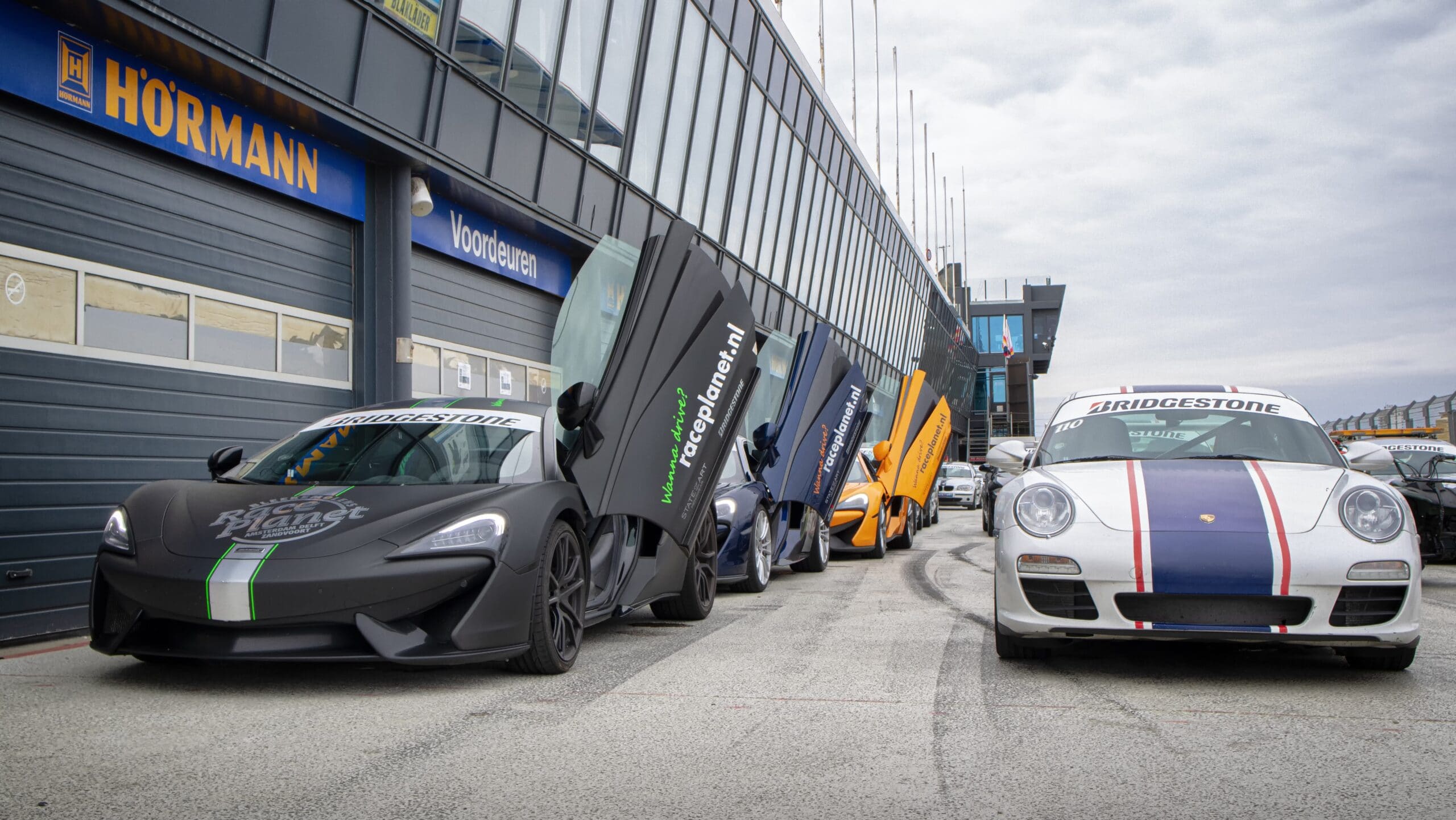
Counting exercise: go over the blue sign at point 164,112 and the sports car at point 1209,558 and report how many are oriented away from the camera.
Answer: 0

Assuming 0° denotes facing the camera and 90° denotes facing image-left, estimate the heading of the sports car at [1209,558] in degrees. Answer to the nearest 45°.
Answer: approximately 0°

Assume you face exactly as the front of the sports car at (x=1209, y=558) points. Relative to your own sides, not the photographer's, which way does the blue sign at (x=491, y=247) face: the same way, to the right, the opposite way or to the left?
to the left

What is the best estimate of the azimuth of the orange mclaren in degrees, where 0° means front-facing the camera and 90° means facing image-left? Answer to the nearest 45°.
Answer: approximately 45°

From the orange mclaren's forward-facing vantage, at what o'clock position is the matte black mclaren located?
The matte black mclaren is roughly at 11 o'clock from the orange mclaren.

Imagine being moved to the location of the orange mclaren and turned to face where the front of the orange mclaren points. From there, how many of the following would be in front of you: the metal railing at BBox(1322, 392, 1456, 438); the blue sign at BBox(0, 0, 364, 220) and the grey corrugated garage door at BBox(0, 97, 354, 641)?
2

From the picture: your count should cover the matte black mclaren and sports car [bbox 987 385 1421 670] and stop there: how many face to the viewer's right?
0

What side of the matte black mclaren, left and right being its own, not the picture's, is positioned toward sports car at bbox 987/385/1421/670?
left

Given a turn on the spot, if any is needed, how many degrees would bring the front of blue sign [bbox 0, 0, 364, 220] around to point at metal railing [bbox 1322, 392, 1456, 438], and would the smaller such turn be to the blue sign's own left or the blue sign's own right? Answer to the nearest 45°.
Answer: approximately 45° to the blue sign's own left

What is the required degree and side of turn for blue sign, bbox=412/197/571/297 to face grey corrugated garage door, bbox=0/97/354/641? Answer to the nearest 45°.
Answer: approximately 90° to its right

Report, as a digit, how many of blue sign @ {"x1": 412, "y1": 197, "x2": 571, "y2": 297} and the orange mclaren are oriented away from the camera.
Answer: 0

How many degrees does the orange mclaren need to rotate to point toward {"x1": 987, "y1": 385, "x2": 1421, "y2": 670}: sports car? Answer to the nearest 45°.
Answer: approximately 45° to its left

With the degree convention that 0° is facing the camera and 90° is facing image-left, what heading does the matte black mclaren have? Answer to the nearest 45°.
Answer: approximately 45°
